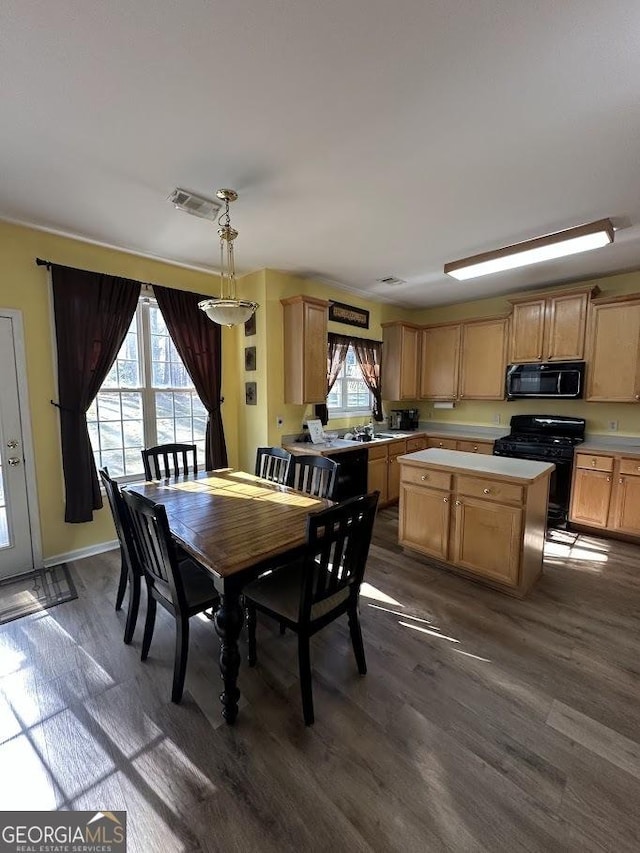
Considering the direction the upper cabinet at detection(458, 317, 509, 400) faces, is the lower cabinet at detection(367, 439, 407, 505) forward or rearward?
forward

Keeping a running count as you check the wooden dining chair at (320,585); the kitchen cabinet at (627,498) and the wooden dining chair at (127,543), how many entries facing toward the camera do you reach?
1

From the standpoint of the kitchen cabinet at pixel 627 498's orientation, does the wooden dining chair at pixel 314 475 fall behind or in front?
in front

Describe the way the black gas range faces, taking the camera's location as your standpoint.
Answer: facing the viewer and to the left of the viewer

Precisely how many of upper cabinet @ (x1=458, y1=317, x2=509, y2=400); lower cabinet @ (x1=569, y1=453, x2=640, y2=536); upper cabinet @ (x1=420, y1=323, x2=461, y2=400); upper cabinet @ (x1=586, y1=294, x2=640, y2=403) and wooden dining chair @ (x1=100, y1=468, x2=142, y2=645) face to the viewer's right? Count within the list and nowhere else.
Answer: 1

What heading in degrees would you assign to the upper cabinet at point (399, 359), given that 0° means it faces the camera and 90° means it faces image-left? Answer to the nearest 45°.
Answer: approximately 315°

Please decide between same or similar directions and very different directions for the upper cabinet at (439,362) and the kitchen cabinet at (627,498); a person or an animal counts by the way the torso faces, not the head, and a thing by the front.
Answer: same or similar directions

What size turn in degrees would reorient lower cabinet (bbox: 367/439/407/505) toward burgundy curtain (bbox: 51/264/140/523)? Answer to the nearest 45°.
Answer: approximately 90° to its right

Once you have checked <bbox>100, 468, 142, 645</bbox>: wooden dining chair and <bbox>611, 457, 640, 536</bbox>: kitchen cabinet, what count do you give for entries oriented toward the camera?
1

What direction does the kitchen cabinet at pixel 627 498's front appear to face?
toward the camera

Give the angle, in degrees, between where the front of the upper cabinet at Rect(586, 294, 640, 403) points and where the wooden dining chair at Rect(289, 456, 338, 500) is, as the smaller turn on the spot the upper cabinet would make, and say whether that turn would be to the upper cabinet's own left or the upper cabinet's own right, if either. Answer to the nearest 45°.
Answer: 0° — it already faces it

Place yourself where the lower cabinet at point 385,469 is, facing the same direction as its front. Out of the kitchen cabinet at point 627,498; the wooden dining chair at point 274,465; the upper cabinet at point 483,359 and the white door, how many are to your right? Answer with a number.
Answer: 2

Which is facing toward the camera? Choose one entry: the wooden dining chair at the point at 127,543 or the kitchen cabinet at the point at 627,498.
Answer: the kitchen cabinet

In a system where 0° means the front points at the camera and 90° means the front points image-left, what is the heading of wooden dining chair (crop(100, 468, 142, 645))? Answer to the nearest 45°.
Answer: approximately 270°
